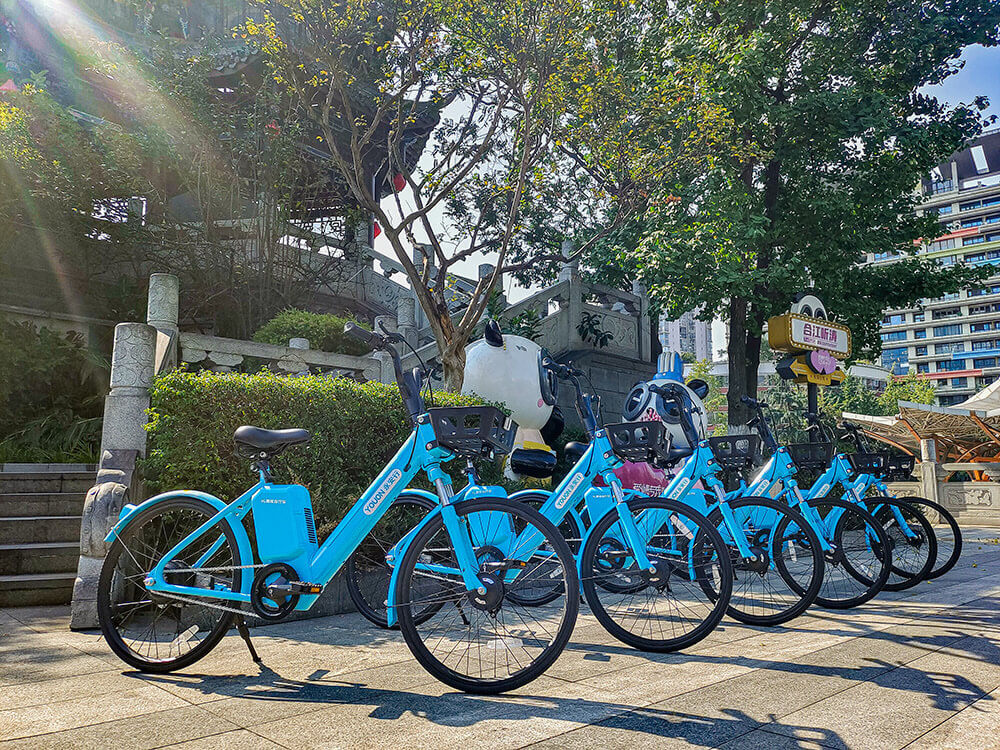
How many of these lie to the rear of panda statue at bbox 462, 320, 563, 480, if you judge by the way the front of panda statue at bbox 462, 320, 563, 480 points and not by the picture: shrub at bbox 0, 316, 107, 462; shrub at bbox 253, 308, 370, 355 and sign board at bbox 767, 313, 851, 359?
2

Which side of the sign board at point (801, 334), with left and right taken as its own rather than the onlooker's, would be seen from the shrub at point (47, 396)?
right

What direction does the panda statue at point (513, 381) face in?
to the viewer's right

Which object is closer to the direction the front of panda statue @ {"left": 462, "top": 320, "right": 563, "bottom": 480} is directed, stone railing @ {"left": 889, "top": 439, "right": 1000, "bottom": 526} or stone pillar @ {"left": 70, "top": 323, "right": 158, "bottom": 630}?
the stone railing

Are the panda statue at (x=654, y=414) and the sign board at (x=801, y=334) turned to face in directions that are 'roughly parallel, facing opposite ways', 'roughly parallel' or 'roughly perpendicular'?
roughly perpendicular

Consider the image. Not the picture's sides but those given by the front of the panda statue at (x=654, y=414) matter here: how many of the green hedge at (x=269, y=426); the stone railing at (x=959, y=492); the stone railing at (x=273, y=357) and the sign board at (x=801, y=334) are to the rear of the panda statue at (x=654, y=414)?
2

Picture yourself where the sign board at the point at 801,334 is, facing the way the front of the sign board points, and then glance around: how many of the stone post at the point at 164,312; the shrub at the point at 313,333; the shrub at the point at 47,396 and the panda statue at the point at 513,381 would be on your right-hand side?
4

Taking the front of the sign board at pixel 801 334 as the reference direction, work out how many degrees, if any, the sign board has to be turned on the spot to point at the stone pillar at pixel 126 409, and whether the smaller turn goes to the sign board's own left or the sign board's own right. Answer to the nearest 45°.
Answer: approximately 90° to the sign board's own right

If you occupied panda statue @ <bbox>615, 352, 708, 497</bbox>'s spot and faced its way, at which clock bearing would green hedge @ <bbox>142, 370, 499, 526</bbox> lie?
The green hedge is roughly at 12 o'clock from the panda statue.

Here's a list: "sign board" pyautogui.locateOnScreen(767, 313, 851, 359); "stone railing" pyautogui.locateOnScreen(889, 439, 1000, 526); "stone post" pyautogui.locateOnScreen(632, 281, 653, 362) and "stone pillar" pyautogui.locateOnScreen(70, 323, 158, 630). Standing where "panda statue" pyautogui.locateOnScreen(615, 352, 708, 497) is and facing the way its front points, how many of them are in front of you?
1

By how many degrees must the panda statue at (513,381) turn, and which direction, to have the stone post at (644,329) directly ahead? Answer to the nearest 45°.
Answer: approximately 45° to its left

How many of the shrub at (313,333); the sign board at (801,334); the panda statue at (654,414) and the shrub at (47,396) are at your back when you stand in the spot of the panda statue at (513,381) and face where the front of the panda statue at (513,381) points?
2

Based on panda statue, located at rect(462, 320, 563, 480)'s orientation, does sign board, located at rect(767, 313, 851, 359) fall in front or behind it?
in front

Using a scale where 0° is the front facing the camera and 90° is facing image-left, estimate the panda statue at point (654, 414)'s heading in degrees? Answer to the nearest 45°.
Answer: approximately 45°

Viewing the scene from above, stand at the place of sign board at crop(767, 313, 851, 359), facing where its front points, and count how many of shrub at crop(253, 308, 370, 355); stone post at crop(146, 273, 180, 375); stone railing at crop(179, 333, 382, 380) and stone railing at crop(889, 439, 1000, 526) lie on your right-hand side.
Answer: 3

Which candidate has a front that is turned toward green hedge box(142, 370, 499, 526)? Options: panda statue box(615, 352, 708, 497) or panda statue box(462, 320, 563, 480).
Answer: panda statue box(615, 352, 708, 497)

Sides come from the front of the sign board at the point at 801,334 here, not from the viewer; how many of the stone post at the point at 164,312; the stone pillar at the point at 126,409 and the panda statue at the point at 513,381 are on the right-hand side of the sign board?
3

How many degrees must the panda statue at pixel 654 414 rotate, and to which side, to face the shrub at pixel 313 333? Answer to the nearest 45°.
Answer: approximately 45° to its right

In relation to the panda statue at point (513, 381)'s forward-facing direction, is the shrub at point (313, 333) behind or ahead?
behind

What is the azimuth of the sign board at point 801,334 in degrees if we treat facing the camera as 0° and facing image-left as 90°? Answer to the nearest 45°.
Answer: approximately 315°
